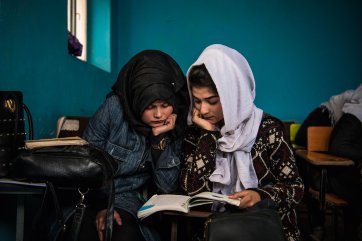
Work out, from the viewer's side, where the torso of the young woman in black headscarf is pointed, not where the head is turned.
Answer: toward the camera

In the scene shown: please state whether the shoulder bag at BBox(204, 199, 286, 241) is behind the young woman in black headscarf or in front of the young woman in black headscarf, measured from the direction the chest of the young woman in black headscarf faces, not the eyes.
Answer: in front

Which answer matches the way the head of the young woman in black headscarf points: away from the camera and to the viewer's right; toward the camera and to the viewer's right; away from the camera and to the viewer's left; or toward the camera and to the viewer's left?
toward the camera and to the viewer's right

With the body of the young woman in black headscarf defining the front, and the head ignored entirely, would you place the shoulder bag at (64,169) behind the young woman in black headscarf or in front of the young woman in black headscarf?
in front

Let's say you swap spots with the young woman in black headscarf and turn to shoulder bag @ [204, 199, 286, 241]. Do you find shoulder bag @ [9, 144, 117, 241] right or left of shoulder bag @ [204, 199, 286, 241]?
right
